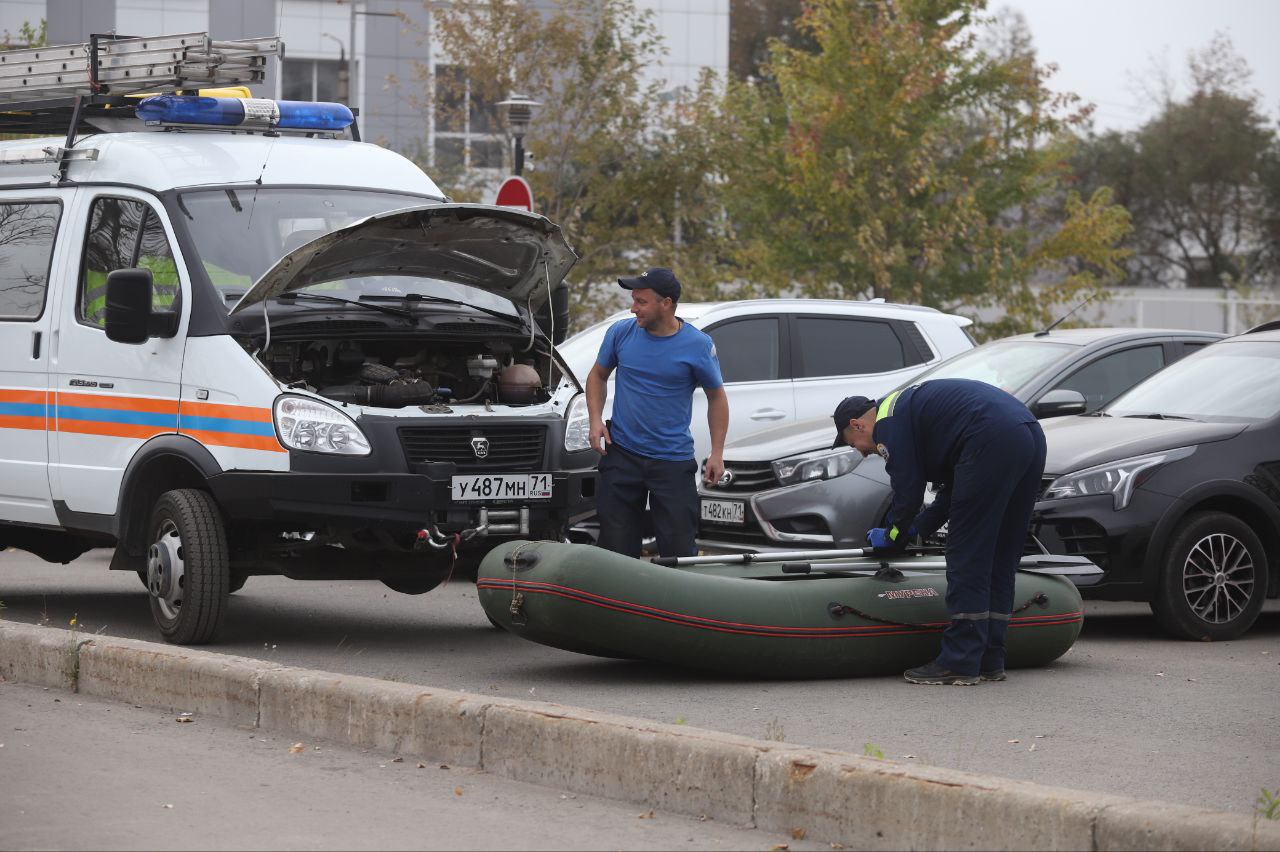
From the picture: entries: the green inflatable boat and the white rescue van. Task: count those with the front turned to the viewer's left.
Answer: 1

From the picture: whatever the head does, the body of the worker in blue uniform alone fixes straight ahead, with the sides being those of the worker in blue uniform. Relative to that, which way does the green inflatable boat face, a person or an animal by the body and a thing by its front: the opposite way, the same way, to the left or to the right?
the same way

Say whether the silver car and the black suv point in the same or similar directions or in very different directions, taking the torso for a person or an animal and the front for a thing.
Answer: same or similar directions

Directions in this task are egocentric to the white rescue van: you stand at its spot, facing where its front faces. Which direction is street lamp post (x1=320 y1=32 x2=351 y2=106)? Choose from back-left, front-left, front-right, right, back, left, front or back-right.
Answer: back-left

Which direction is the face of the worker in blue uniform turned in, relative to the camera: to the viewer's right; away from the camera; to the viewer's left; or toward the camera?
to the viewer's left

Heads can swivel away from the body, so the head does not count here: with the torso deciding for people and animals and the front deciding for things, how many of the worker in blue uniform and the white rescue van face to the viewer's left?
1

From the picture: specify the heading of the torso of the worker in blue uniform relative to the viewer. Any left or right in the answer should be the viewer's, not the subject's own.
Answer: facing to the left of the viewer

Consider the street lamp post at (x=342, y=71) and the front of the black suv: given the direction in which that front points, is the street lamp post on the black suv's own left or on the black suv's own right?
on the black suv's own right

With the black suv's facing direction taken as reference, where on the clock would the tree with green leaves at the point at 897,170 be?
The tree with green leaves is roughly at 4 o'clock from the black suv.

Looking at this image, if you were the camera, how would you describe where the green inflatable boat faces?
facing to the left of the viewer

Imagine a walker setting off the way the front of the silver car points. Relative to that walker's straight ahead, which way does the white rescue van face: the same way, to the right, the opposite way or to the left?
to the left

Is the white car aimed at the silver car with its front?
no

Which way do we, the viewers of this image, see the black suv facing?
facing the viewer and to the left of the viewer

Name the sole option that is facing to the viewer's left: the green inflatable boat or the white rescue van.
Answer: the green inflatable boat

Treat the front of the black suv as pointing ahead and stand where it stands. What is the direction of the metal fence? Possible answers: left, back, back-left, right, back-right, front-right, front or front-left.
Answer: back-right

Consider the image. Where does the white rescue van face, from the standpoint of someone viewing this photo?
facing the viewer and to the right of the viewer

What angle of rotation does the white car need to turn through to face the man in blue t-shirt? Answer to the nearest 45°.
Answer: approximately 45° to its left
